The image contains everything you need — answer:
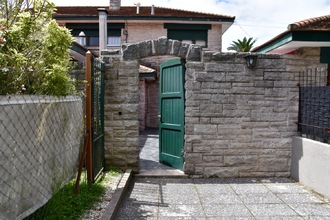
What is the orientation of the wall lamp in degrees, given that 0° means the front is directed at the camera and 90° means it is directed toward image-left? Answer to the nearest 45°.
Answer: approximately 0°

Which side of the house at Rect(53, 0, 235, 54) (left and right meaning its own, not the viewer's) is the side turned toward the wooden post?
front

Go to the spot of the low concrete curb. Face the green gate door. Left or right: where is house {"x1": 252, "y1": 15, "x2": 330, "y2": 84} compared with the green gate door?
right

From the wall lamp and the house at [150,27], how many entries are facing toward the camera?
2

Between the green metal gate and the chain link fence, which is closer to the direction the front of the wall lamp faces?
the chain link fence

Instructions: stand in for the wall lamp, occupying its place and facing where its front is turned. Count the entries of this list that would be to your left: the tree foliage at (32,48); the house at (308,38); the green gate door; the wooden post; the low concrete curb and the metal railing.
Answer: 2

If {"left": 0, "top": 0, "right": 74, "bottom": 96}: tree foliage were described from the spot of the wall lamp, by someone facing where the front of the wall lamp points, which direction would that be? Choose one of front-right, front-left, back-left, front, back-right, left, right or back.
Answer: front-right

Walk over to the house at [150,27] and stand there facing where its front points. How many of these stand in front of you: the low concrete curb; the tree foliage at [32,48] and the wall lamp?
3

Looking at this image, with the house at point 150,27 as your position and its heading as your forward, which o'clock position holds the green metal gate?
The green metal gate is roughly at 12 o'clock from the house.

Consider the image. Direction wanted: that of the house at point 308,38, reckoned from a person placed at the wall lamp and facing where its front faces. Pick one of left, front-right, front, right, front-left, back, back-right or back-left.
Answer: left

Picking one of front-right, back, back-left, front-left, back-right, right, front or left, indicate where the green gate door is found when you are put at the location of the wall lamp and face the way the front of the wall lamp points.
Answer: right

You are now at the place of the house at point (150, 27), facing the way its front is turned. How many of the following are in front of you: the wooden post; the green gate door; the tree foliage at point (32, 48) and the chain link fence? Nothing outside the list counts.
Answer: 4

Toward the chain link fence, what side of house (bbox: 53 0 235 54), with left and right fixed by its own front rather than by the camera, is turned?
front

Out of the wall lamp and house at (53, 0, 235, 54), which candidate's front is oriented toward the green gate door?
the house

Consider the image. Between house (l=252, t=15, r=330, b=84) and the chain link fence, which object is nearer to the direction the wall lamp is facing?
the chain link fence
